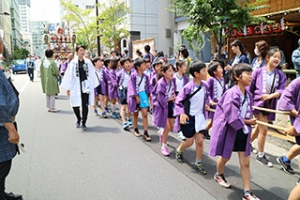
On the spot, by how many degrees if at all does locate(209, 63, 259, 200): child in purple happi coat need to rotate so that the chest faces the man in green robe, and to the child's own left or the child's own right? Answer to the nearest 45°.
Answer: approximately 180°

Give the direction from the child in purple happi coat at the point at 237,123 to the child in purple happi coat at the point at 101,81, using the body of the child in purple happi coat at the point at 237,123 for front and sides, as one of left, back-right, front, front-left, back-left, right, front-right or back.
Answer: back

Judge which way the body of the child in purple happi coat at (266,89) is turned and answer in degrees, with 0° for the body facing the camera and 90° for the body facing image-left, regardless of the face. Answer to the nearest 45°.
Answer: approximately 315°

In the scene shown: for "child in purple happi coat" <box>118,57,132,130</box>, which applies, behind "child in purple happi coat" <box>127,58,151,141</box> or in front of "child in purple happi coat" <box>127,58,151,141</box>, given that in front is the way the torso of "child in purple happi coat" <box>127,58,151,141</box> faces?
behind

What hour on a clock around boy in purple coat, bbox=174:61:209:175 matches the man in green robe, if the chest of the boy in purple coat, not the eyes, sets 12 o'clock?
The man in green robe is roughly at 6 o'clock from the boy in purple coat.

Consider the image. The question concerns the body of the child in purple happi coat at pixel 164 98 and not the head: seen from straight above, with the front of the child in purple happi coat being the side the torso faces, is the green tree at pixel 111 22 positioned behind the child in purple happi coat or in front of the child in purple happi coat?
behind

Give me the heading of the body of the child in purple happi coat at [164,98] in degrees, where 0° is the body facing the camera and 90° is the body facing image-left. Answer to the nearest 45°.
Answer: approximately 315°

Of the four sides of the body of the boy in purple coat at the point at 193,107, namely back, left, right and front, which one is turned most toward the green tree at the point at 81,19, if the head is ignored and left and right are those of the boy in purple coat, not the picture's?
back

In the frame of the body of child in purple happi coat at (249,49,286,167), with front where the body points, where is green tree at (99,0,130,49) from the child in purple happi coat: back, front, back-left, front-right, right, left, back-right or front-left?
back

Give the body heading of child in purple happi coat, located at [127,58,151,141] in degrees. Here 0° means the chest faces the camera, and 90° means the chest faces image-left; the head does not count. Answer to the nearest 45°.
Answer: approximately 315°

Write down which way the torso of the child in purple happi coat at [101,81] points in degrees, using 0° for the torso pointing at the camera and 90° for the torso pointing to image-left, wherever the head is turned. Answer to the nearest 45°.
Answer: approximately 315°
